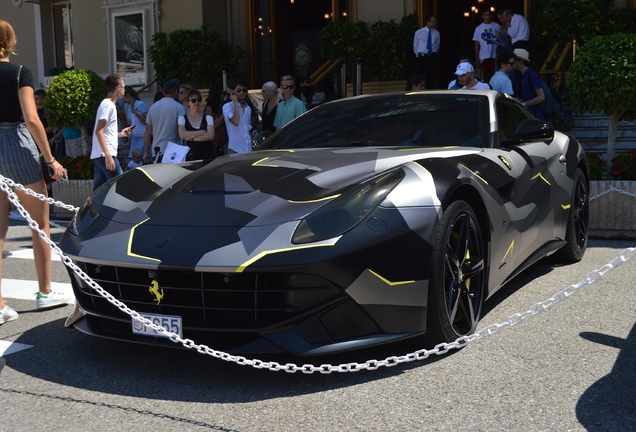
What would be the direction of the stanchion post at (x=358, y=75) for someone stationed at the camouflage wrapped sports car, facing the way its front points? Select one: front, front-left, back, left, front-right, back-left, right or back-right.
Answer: back-right

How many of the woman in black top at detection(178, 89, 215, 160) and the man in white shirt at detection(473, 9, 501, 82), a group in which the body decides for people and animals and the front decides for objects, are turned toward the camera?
2

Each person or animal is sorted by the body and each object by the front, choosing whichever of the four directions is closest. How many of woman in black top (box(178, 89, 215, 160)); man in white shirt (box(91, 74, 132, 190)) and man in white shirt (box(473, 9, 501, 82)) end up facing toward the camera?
2

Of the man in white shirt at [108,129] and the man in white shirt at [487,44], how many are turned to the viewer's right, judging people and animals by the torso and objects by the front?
1

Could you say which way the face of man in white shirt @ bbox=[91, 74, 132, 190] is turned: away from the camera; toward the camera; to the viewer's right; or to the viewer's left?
to the viewer's right

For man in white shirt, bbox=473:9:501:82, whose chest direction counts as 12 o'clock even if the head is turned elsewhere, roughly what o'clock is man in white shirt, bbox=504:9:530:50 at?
man in white shirt, bbox=504:9:530:50 is roughly at 10 o'clock from man in white shirt, bbox=473:9:501:82.

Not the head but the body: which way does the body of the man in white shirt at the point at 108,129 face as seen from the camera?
to the viewer's right

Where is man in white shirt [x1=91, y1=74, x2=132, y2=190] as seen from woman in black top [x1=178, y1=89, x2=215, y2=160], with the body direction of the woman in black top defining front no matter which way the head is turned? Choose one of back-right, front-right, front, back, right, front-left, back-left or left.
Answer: front-right

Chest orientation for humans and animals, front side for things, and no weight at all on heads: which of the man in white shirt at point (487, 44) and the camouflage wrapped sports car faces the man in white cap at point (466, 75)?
the man in white shirt

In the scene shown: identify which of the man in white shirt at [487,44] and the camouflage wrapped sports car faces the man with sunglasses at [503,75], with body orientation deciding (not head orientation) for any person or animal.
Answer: the man in white shirt

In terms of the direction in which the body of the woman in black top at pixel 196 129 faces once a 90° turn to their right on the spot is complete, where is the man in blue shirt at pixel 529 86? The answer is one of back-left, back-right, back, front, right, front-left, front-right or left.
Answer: back
